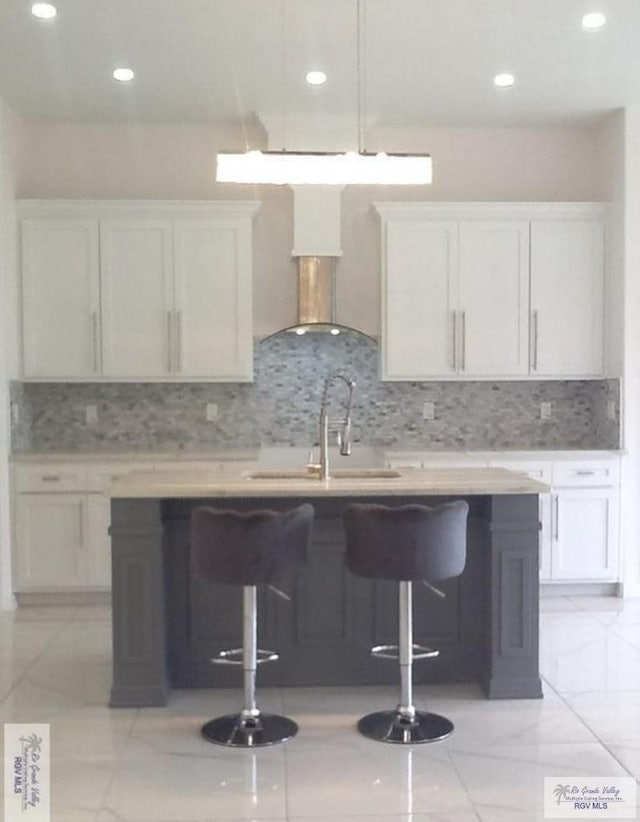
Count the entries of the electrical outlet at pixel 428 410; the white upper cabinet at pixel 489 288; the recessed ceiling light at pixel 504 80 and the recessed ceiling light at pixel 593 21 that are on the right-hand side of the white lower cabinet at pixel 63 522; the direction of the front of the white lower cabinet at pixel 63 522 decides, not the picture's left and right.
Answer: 0

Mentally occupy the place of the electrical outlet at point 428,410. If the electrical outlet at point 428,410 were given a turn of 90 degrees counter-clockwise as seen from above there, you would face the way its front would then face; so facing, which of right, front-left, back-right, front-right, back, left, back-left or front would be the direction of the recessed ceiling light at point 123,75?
back-right

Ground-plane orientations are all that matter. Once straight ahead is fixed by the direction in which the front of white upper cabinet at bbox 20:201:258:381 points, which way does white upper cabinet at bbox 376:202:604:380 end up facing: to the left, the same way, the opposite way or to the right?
the same way

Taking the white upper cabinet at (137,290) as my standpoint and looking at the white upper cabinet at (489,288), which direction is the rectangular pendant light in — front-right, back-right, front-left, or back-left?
front-right

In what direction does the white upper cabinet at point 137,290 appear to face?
toward the camera

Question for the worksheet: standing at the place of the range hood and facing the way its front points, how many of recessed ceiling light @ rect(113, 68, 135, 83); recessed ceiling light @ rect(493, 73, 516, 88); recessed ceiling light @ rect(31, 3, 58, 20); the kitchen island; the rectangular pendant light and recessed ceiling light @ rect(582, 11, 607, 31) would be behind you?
0

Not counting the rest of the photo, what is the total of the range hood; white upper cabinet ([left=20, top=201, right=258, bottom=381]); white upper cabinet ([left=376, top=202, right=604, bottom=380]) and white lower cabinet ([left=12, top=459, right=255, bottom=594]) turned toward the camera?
4

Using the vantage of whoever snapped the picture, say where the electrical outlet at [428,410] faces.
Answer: facing the viewer

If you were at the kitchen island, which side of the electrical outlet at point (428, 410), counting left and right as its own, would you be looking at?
front

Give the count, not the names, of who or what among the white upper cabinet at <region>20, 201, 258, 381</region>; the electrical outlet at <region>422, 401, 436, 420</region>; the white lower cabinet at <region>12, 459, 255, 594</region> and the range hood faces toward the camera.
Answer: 4

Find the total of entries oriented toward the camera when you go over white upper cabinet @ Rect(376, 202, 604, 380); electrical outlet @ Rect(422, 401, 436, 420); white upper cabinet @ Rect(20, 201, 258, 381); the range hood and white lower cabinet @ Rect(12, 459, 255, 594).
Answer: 5

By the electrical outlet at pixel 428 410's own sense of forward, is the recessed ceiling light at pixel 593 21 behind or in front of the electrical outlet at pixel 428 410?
in front

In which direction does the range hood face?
toward the camera

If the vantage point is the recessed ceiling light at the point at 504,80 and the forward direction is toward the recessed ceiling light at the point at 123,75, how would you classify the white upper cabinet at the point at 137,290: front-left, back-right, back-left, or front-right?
front-right

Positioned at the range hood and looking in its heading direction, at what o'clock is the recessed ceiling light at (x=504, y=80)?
The recessed ceiling light is roughly at 10 o'clock from the range hood.

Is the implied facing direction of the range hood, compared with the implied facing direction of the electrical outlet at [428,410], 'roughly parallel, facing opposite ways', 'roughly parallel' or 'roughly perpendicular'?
roughly parallel

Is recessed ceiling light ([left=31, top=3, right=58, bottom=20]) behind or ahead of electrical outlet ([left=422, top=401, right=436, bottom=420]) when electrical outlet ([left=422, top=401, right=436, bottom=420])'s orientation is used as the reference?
ahead
